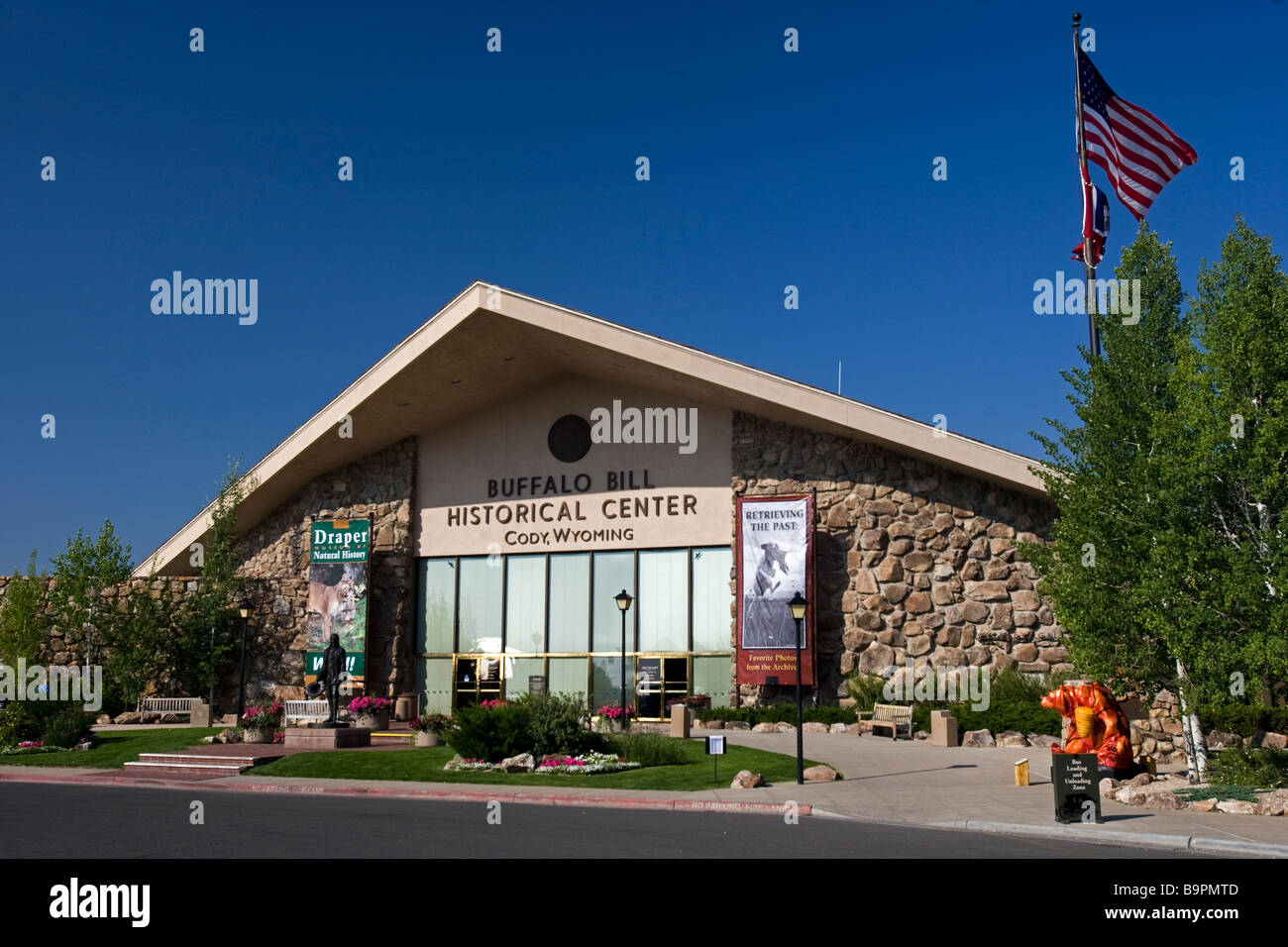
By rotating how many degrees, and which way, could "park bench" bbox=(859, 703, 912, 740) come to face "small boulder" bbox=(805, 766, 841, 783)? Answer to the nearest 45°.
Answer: approximately 45° to its left

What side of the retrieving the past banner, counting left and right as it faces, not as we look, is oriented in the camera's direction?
front

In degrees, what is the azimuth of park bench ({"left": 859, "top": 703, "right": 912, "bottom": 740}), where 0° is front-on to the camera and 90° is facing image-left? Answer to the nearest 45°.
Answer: approximately 45°

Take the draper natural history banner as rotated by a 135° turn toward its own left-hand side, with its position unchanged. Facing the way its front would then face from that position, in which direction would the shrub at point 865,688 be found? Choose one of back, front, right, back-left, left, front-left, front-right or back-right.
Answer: right

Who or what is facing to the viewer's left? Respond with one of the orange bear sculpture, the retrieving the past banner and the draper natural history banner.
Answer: the orange bear sculpture

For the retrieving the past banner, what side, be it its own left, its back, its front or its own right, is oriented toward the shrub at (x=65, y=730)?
right

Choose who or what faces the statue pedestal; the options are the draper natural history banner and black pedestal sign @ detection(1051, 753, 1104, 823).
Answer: the draper natural history banner

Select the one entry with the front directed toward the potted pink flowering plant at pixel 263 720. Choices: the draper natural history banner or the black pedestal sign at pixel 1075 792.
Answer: the draper natural history banner

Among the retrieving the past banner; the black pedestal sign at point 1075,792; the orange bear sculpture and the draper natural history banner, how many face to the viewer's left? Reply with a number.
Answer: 1

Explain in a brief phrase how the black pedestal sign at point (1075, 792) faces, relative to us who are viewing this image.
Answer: facing the viewer

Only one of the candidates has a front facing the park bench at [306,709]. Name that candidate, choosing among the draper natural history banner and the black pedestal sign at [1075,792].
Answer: the draper natural history banner

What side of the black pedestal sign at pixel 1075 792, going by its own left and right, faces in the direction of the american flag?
back
